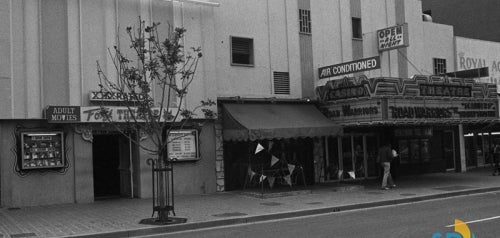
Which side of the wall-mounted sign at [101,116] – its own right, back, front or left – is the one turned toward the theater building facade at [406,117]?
left

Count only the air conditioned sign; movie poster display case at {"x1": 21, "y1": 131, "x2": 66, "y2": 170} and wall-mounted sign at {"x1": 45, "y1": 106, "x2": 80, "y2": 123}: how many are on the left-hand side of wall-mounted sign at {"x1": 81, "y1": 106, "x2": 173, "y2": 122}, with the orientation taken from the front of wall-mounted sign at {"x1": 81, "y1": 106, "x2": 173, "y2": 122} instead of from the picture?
1

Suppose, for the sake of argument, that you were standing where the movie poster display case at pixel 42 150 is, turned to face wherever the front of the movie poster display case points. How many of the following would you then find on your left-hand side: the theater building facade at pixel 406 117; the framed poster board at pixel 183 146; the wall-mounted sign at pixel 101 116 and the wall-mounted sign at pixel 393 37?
4

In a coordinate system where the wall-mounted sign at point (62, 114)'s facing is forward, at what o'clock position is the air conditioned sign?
The air conditioned sign is roughly at 9 o'clock from the wall-mounted sign.

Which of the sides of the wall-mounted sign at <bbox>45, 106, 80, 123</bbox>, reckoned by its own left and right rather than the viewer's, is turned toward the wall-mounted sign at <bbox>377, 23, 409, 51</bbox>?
left
